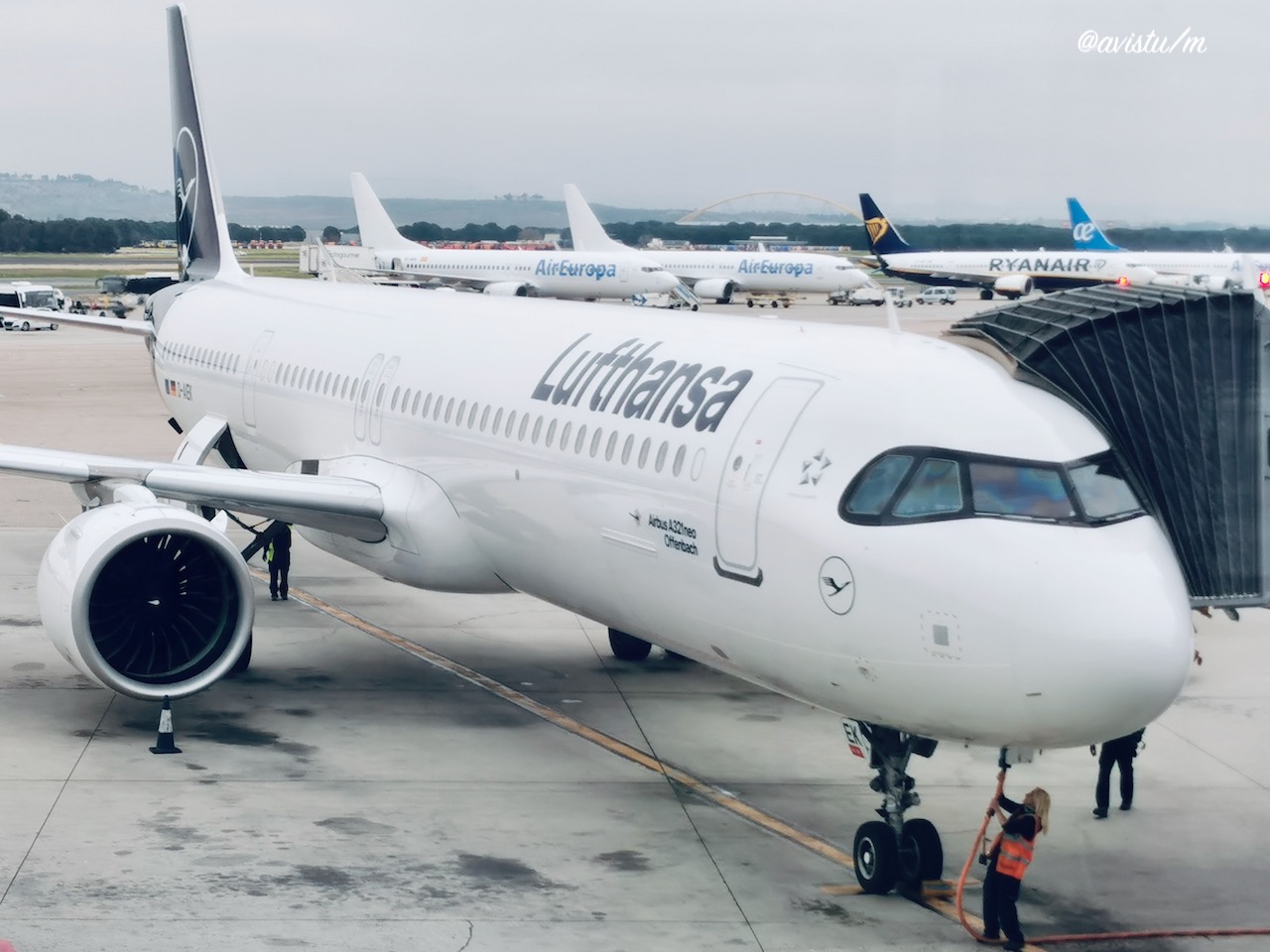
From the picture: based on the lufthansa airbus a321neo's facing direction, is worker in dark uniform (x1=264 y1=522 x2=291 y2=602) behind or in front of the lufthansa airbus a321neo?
behind

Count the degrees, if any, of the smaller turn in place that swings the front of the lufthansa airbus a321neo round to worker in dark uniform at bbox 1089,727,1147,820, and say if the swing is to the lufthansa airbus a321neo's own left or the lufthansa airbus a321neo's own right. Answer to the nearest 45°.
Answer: approximately 45° to the lufthansa airbus a321neo's own left

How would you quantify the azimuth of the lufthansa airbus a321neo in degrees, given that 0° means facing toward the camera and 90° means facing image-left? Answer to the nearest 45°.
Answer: approximately 315°

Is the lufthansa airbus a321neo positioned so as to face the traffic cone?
no

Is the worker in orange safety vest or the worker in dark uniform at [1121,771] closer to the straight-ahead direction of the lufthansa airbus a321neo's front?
the worker in orange safety vest

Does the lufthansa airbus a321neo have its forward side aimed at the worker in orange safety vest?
yes

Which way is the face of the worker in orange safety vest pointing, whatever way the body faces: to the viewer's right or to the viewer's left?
to the viewer's left

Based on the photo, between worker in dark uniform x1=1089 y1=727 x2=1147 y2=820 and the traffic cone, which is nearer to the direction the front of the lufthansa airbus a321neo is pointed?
the worker in dark uniform

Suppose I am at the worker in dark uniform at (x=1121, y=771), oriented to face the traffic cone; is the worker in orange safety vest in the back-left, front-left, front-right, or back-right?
front-left
